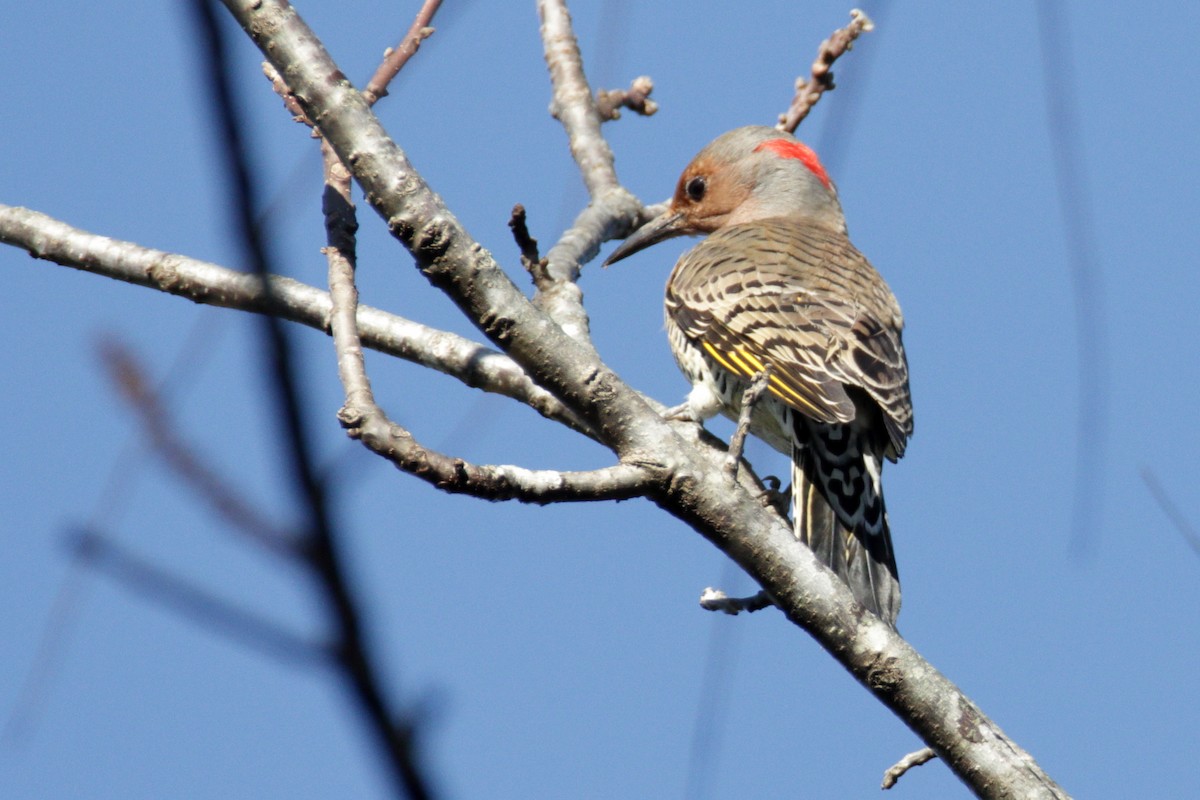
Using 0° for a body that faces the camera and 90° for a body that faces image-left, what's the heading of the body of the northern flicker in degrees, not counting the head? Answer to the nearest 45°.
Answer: approximately 135°

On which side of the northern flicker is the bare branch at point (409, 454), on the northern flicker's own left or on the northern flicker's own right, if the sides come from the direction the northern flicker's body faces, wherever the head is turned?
on the northern flicker's own left

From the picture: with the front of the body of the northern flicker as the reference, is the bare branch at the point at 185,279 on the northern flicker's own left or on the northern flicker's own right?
on the northern flicker's own left

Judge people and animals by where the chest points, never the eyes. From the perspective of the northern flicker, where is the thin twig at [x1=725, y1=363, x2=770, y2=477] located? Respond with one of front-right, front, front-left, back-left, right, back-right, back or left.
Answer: back-left

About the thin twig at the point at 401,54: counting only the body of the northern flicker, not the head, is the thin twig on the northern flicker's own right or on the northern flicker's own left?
on the northern flicker's own left
